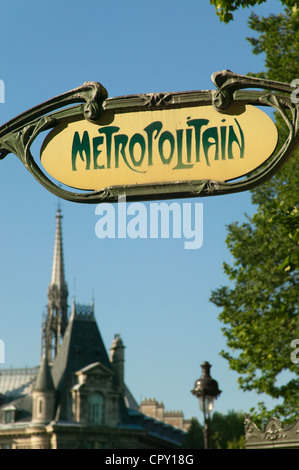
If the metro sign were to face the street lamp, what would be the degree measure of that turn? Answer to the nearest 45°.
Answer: approximately 180°

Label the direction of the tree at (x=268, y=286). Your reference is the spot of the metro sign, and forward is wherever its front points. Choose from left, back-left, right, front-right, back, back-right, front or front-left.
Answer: back

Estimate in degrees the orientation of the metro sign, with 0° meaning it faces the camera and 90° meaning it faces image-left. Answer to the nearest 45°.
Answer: approximately 0°
